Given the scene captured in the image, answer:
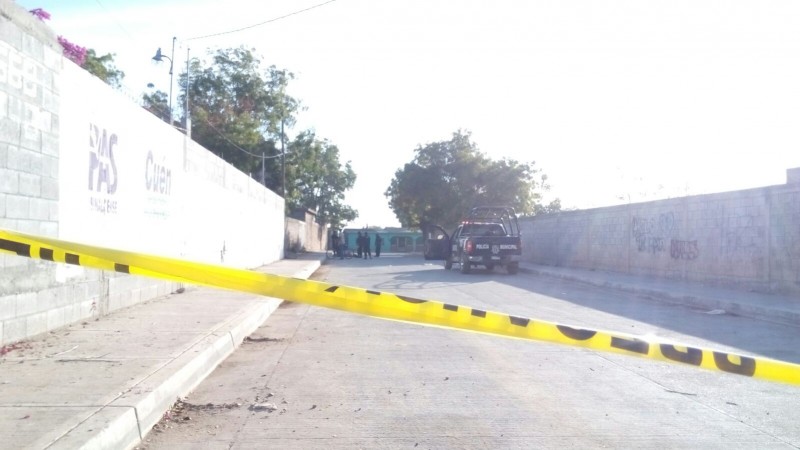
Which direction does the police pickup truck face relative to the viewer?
away from the camera

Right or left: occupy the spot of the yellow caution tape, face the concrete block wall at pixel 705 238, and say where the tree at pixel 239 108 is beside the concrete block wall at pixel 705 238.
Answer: left

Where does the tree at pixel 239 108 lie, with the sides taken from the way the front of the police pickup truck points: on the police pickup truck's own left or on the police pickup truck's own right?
on the police pickup truck's own left

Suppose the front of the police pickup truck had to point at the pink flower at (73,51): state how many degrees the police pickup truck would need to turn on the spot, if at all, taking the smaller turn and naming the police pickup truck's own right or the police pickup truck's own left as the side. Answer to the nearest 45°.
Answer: approximately 135° to the police pickup truck's own left

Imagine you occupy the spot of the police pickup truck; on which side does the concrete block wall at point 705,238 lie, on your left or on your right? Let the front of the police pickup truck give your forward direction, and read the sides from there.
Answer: on your right

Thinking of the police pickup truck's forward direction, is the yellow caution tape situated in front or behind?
behind

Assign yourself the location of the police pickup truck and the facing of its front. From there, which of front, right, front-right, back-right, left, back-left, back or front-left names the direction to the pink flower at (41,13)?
back-left
